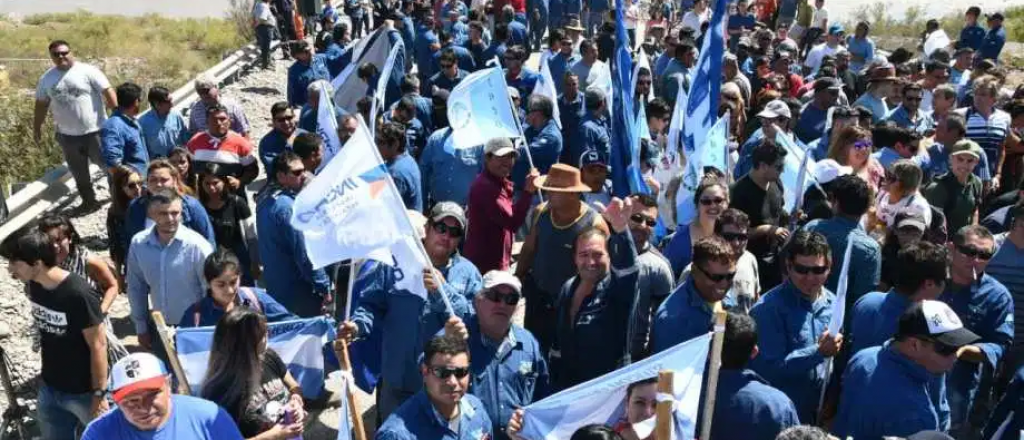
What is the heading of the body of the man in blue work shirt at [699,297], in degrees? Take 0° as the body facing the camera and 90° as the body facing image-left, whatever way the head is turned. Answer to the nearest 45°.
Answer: approximately 315°

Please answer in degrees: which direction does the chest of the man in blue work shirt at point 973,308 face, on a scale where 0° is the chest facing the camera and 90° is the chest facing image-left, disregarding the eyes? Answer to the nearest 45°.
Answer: approximately 45°

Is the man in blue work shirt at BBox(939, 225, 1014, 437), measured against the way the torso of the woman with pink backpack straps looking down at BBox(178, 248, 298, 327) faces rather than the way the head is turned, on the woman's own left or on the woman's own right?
on the woman's own left

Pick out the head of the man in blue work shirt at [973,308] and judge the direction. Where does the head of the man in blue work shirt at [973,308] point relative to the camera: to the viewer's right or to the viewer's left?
to the viewer's left

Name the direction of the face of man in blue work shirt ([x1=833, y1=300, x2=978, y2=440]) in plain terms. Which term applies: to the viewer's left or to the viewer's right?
to the viewer's right

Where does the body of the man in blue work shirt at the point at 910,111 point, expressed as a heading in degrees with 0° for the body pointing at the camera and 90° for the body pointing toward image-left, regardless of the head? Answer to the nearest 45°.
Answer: approximately 0°

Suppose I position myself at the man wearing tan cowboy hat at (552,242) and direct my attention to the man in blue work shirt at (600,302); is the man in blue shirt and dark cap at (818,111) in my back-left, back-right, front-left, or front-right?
back-left
